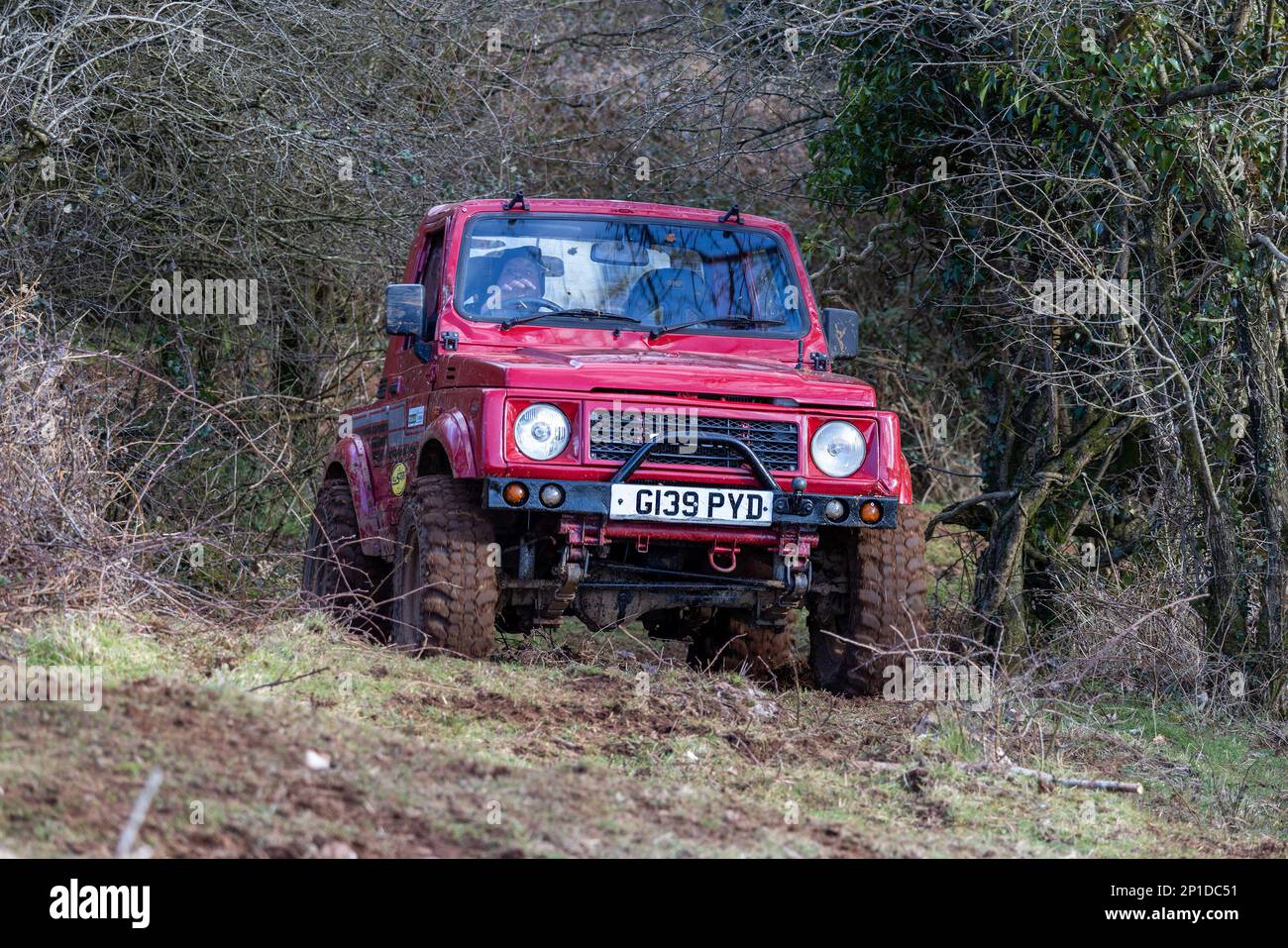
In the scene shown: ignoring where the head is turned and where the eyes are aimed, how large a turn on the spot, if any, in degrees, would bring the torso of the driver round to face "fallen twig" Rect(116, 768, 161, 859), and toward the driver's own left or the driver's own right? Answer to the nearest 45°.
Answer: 0° — they already face it

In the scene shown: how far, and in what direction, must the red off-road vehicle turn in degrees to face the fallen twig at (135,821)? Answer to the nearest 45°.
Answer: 0° — it already faces it

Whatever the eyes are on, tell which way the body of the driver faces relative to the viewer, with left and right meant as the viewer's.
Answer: facing the viewer

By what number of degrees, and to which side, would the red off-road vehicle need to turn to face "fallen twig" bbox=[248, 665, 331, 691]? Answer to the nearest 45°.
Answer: approximately 45° to its right

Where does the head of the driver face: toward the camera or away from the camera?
toward the camera

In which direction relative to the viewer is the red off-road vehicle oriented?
toward the camera

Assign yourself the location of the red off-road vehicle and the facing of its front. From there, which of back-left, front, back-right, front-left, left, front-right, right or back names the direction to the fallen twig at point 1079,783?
front-left

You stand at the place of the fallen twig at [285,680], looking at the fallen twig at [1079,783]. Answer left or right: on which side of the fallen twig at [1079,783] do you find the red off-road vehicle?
left

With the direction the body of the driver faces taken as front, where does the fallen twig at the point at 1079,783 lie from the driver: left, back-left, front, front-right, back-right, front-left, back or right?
front-left

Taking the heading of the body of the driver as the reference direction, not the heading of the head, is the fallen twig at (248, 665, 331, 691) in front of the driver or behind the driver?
in front
